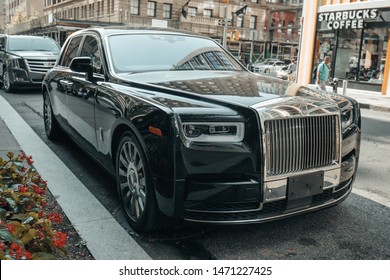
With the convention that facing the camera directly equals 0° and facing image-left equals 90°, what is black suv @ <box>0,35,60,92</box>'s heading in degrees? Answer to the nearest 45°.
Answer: approximately 315°

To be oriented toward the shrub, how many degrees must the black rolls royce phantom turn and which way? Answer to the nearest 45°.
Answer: approximately 90° to its right

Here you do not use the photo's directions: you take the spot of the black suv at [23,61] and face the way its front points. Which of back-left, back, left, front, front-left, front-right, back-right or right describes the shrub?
front-right
